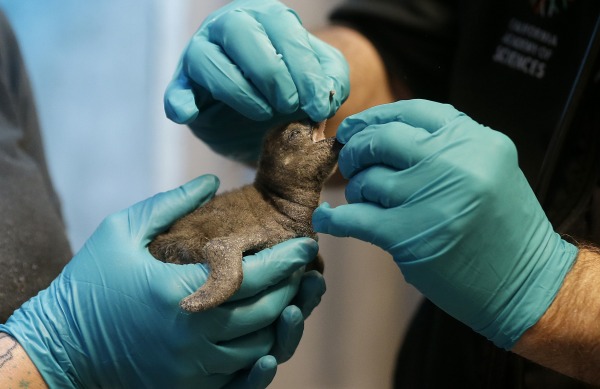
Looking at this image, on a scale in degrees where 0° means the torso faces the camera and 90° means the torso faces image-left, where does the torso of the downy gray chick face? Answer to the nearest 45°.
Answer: approximately 270°
